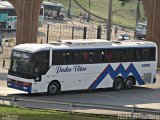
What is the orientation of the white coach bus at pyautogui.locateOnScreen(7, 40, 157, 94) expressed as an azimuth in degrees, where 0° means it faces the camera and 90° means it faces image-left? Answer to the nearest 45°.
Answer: approximately 45°
